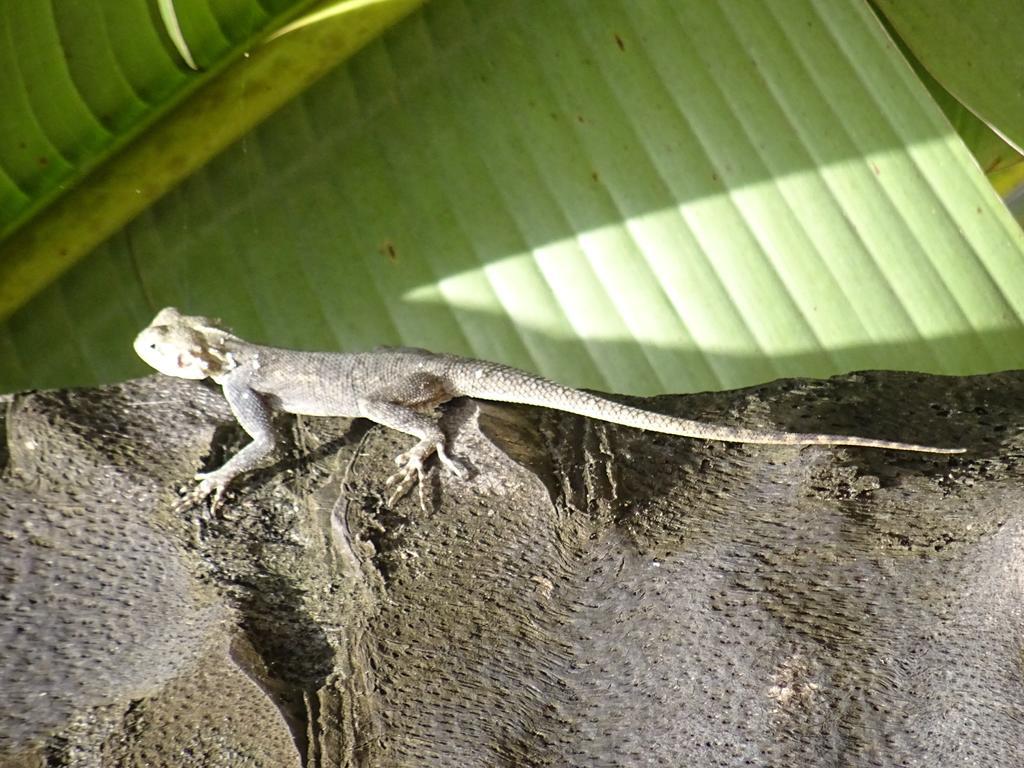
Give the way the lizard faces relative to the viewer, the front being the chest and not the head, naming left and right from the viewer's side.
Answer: facing to the left of the viewer
